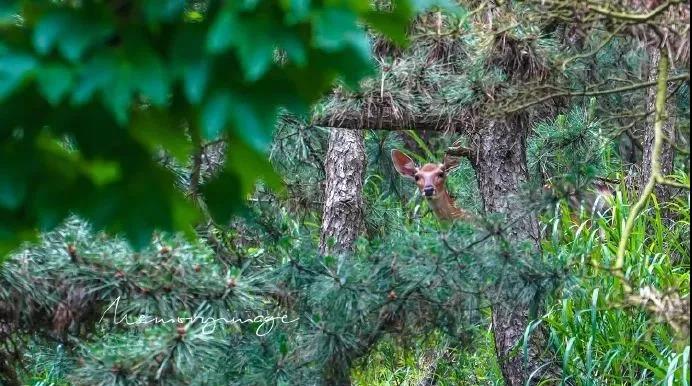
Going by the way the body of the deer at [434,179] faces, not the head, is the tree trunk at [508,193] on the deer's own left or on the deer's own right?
on the deer's own left

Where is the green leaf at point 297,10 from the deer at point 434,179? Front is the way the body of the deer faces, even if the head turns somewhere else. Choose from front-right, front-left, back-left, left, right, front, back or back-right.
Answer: front-left

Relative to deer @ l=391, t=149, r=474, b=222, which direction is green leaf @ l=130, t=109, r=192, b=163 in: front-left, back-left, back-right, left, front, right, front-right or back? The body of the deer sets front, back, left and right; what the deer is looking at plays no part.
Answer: front-left

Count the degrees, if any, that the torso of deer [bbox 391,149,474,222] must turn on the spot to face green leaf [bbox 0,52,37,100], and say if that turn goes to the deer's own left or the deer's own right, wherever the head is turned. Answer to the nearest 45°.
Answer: approximately 45° to the deer's own left

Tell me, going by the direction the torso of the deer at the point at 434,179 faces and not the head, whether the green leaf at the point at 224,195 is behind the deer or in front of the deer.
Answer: in front

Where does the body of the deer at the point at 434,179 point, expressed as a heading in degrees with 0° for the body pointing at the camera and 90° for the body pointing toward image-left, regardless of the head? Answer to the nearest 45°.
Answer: approximately 45°

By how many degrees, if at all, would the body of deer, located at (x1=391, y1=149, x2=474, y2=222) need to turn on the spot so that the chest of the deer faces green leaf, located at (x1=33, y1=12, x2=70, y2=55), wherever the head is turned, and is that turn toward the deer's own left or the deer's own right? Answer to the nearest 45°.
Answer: approximately 45° to the deer's own left
